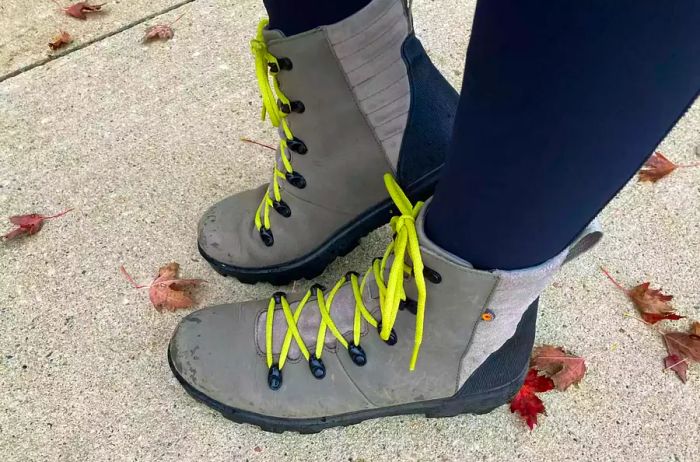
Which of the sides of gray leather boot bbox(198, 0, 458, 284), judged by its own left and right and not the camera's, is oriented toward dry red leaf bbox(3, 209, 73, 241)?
front

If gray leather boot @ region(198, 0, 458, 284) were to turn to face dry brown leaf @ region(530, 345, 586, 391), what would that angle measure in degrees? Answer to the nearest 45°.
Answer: approximately 135° to its left

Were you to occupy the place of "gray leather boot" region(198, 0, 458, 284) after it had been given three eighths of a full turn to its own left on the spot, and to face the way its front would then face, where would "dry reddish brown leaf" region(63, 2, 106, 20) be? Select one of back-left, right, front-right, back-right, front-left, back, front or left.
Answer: back

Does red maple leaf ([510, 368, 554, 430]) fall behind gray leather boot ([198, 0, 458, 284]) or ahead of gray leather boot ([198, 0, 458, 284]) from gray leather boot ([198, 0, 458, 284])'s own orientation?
behind

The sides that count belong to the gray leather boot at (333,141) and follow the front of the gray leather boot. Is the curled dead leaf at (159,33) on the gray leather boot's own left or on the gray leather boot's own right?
on the gray leather boot's own right

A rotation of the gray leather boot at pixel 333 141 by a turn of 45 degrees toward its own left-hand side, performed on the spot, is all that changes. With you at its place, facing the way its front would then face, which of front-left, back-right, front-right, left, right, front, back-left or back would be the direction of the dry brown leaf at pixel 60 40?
right

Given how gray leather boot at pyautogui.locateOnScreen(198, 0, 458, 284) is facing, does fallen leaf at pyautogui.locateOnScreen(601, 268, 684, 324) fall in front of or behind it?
behind

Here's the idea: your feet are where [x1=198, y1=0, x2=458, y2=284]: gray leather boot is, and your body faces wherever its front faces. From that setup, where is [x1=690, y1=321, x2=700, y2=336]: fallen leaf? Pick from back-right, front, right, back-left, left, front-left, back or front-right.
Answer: back

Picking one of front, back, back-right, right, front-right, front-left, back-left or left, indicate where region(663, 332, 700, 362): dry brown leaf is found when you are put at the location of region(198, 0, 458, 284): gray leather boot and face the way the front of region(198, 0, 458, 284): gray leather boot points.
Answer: back

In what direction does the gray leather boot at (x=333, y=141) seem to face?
to the viewer's left
